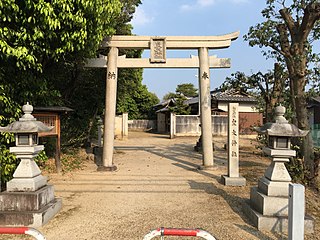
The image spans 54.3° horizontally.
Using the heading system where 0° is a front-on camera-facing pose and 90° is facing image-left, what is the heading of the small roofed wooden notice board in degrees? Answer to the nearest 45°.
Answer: approximately 0°

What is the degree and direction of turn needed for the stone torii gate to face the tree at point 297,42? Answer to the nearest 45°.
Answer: approximately 45° to its left

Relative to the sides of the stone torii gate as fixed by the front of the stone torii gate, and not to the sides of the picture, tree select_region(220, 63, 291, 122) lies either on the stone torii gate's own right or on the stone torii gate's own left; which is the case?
on the stone torii gate's own left

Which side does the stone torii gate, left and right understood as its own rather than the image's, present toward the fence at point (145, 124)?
back

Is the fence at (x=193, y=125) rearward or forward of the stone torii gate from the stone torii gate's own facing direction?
rearward

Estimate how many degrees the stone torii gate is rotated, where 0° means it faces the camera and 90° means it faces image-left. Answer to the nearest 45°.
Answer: approximately 0°

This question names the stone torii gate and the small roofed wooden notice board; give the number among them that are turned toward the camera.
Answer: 2

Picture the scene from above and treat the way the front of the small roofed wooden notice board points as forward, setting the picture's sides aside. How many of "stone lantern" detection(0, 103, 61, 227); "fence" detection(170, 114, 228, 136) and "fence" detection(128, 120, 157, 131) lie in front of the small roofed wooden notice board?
1

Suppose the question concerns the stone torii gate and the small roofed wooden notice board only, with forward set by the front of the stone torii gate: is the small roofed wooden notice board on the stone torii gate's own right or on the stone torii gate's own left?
on the stone torii gate's own right
